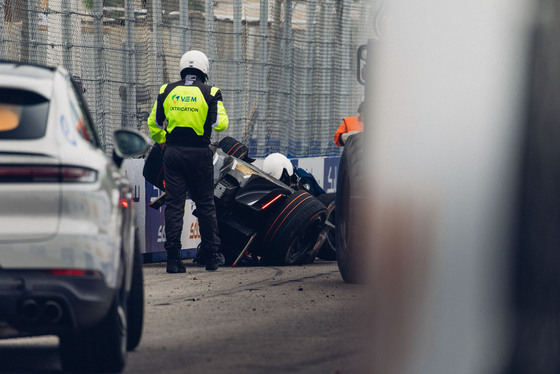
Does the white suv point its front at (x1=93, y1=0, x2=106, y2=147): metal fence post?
yes

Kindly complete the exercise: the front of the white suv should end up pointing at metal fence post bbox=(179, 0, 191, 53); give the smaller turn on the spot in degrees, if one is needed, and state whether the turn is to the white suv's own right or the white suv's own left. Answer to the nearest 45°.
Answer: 0° — it already faces it

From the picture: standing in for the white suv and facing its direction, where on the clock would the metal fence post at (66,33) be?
The metal fence post is roughly at 12 o'clock from the white suv.

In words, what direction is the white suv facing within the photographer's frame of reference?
facing away from the viewer
